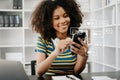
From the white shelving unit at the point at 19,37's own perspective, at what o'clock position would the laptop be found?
The laptop is roughly at 12 o'clock from the white shelving unit.

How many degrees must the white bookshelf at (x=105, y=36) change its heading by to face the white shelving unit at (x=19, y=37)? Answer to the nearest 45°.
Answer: approximately 45° to its right

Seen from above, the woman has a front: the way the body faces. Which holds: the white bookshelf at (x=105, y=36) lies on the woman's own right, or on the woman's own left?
on the woman's own left

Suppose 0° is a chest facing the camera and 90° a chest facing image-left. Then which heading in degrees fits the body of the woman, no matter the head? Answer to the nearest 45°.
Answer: approximately 315°
